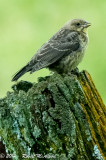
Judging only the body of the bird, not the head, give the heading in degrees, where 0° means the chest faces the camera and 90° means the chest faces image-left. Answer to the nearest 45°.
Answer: approximately 270°
